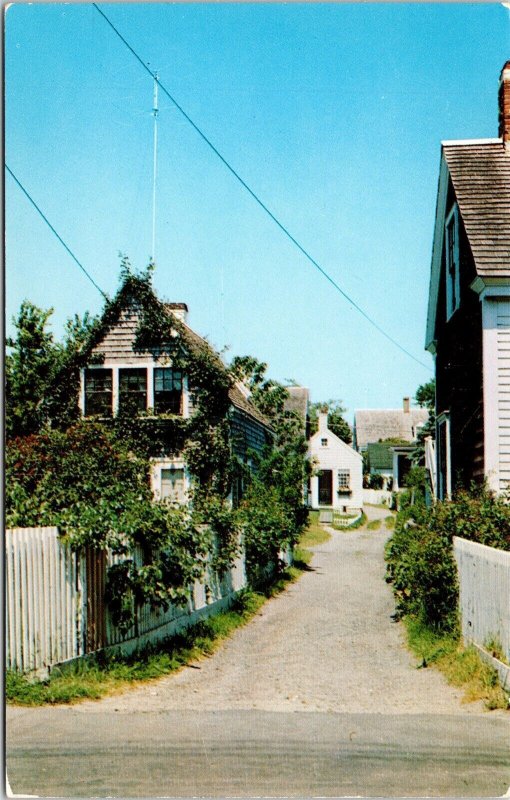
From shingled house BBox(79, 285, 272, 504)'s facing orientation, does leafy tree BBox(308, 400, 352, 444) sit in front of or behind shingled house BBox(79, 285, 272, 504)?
behind

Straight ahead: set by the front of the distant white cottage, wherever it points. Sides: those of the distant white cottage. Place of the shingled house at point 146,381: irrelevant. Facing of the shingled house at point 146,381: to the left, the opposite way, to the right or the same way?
the same way

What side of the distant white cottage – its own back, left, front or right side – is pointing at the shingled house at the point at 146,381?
front

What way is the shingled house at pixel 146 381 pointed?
toward the camera

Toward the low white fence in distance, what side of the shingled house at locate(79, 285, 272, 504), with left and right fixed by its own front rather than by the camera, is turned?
back

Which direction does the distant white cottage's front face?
toward the camera

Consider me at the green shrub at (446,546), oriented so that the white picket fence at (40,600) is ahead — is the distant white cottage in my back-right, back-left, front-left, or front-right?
back-right

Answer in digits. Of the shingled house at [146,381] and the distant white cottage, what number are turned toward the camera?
2

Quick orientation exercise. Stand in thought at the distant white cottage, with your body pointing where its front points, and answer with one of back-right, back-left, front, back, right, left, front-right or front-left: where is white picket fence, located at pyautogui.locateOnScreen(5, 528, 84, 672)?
front

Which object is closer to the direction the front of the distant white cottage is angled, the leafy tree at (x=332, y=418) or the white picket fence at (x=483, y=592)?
the white picket fence

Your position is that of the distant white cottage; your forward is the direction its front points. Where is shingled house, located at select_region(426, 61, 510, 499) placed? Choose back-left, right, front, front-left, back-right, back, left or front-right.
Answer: front

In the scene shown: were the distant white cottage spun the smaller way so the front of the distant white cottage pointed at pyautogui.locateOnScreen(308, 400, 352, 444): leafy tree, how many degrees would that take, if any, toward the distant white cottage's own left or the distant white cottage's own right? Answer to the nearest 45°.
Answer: approximately 180°
